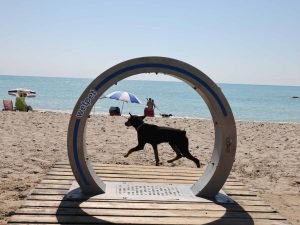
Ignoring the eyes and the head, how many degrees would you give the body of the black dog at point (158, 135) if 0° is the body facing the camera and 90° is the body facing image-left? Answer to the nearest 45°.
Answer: approximately 90°
